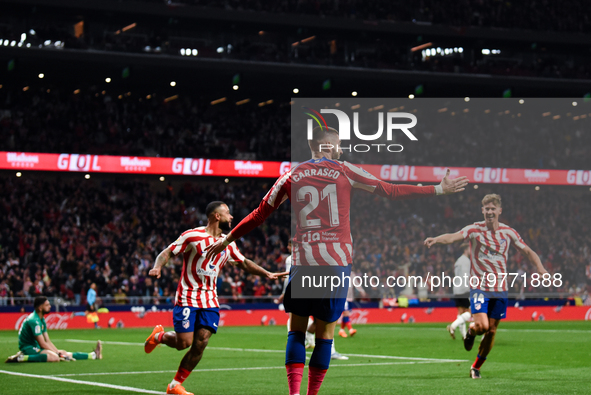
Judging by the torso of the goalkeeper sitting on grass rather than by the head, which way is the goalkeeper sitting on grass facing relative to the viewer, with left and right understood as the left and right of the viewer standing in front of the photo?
facing to the right of the viewer

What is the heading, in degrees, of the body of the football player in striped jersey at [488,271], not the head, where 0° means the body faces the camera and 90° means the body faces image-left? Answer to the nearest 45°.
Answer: approximately 0°

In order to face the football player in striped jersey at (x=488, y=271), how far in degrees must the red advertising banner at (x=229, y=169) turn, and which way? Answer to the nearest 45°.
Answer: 0° — it already faces them

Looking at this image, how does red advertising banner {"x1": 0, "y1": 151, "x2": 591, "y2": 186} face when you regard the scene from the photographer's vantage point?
facing the viewer

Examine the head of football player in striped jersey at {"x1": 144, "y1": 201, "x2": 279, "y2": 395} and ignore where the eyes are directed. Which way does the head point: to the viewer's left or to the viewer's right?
to the viewer's right

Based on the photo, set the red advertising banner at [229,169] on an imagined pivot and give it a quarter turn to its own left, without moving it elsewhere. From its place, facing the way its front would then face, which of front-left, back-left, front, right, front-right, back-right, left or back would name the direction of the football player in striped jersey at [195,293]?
right

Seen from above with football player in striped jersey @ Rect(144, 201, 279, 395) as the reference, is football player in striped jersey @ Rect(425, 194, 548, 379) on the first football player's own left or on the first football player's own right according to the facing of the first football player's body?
on the first football player's own left

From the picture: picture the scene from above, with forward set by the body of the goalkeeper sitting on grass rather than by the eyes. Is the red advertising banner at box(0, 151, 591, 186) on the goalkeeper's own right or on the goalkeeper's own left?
on the goalkeeper's own left

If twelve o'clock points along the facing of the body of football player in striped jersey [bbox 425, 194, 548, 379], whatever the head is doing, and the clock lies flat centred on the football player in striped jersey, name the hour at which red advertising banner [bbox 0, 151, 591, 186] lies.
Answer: The red advertising banner is roughly at 5 o'clock from the football player in striped jersey.
